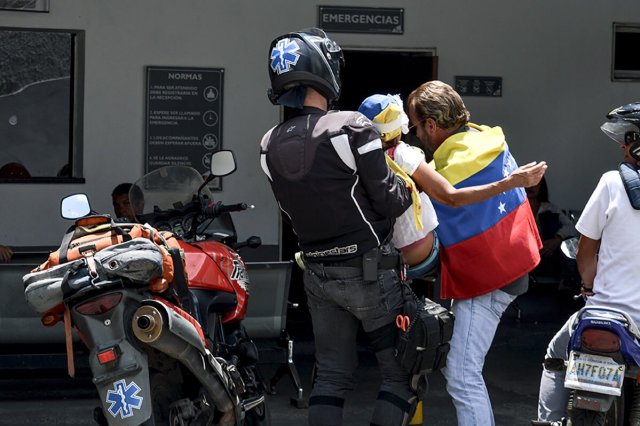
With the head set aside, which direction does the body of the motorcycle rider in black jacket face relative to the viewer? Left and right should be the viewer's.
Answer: facing away from the viewer and to the right of the viewer

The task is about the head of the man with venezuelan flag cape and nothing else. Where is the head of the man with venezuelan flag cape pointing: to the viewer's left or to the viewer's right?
to the viewer's left

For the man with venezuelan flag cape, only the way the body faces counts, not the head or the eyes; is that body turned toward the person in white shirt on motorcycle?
no

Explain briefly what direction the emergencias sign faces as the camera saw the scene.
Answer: facing the viewer

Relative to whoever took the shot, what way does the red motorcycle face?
facing away from the viewer and to the right of the viewer

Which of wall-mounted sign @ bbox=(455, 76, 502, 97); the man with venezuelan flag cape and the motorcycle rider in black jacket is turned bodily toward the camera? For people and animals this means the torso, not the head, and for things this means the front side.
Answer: the wall-mounted sign

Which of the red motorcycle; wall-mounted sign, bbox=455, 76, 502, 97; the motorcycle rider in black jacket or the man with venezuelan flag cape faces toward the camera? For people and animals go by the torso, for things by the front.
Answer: the wall-mounted sign

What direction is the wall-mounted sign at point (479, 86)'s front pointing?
toward the camera

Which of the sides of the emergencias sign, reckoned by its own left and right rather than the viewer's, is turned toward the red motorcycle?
front

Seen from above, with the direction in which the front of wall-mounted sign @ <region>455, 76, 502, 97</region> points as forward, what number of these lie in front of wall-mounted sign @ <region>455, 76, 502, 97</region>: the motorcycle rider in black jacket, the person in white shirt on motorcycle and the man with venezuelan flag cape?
3

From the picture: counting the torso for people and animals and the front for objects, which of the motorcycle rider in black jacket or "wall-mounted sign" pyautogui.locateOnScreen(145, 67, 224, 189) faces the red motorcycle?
the wall-mounted sign

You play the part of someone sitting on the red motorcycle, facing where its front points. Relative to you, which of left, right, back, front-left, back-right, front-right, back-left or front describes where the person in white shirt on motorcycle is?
front-right

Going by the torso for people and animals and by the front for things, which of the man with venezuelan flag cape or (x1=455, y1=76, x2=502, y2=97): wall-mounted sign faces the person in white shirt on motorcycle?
the wall-mounted sign

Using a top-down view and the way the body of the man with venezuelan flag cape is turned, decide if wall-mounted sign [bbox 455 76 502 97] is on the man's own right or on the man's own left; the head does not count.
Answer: on the man's own right

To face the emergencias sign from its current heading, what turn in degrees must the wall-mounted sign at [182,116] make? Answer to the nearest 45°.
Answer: approximately 90° to its left

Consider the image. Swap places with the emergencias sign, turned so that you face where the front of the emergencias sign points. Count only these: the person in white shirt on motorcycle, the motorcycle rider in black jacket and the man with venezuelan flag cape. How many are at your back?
0

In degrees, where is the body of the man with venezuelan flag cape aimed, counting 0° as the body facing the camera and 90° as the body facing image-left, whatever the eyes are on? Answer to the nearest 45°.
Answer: approximately 135°

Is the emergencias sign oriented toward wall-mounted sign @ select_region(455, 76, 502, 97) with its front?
no
